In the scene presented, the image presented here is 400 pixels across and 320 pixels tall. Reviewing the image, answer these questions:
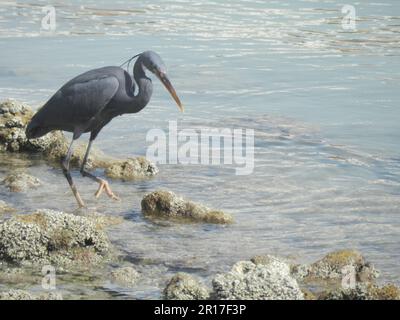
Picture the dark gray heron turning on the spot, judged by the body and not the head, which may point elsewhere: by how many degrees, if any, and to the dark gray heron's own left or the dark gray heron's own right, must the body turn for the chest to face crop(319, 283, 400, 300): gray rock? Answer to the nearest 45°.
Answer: approximately 45° to the dark gray heron's own right

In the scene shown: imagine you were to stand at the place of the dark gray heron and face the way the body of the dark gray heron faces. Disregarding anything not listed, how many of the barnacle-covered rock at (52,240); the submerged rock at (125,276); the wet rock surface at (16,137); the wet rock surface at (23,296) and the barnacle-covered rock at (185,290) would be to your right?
4

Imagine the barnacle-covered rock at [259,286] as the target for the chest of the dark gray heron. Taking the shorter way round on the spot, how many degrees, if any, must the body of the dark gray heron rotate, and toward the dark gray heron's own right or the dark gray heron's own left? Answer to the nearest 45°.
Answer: approximately 90° to the dark gray heron's own right

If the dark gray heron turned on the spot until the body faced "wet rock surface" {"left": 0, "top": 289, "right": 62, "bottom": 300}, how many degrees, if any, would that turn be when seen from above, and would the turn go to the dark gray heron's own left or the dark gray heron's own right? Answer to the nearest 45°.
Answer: approximately 90° to the dark gray heron's own right

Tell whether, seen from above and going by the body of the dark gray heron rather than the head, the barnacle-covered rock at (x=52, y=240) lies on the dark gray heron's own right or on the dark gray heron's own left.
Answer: on the dark gray heron's own right

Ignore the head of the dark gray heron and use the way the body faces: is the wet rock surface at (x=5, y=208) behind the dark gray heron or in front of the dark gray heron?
behind

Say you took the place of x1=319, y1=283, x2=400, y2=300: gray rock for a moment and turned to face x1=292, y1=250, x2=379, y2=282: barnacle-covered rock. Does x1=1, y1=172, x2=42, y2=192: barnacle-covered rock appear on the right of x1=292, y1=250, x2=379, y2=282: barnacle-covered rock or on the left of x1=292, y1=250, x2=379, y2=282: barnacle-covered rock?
left

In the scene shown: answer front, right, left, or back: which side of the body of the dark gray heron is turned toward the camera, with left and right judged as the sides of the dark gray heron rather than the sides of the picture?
right

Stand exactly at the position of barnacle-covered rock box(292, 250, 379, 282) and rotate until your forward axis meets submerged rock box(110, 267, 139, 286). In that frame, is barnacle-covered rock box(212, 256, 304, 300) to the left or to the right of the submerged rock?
left

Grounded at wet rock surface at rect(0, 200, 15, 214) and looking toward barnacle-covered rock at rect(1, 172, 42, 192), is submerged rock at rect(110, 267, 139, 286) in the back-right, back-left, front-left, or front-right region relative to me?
back-right

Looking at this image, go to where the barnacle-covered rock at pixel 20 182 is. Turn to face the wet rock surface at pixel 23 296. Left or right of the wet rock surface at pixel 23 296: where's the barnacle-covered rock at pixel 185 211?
left

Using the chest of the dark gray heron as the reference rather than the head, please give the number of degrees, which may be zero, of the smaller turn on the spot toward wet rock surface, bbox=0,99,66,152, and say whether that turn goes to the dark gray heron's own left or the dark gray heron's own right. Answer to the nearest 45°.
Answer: approximately 135° to the dark gray heron's own left
